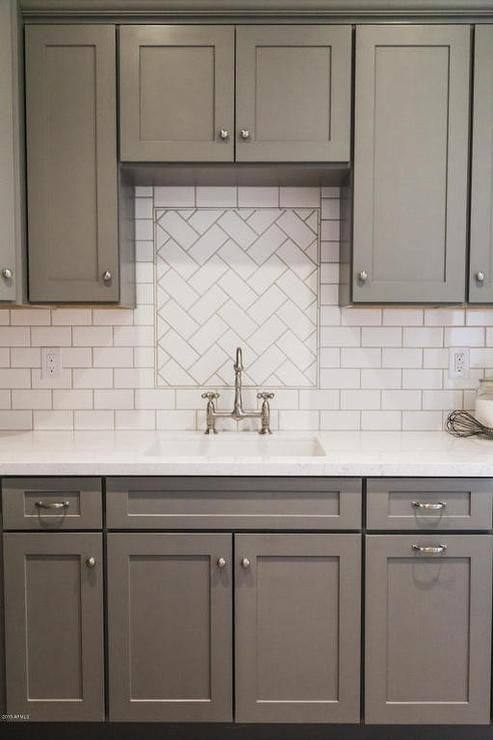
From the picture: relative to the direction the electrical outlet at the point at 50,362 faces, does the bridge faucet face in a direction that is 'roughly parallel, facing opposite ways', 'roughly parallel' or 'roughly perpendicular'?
roughly parallel

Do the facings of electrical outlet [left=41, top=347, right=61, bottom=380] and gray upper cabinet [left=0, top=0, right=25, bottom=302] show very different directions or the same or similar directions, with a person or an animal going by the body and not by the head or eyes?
same or similar directions

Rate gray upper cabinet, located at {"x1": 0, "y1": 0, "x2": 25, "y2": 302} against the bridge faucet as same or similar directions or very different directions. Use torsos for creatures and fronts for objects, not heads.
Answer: same or similar directions

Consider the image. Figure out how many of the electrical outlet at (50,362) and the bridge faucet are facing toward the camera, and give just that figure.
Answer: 2

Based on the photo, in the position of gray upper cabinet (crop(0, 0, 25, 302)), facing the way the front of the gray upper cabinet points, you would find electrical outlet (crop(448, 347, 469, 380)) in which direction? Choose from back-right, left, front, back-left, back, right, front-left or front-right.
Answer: left

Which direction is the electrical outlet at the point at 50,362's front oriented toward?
toward the camera

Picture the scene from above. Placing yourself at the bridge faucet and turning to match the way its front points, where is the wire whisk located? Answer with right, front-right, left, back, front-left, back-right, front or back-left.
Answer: left

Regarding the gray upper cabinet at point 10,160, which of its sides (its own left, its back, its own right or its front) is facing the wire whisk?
left

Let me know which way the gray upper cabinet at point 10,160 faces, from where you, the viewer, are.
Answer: facing the viewer

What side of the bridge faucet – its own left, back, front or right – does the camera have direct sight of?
front
